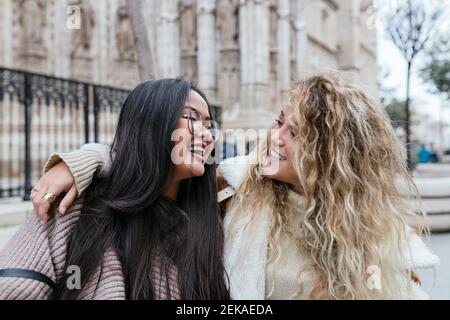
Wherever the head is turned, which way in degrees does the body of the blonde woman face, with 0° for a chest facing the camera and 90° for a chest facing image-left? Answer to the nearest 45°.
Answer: approximately 45°

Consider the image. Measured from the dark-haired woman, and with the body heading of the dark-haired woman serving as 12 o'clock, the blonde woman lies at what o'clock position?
The blonde woman is roughly at 11 o'clock from the dark-haired woman.

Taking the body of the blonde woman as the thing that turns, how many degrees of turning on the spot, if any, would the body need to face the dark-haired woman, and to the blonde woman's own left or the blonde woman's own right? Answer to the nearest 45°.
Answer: approximately 45° to the blonde woman's own right

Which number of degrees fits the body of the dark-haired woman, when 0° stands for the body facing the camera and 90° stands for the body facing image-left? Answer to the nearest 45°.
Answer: approximately 315°
